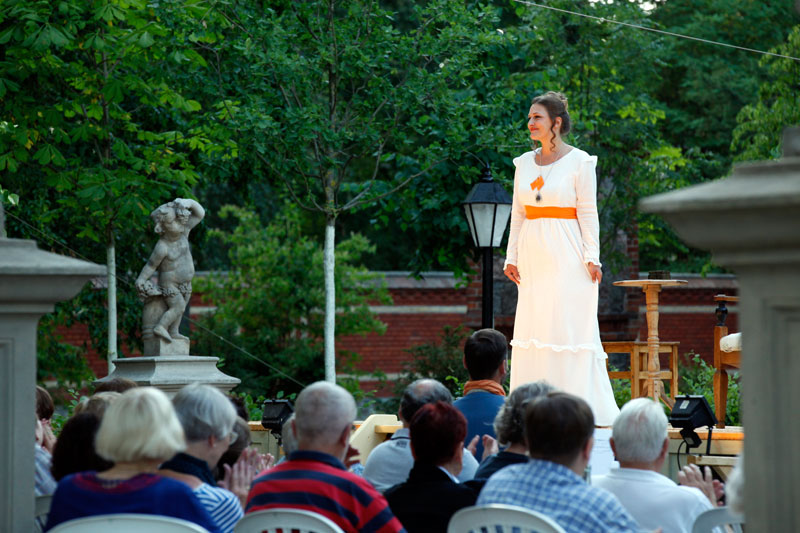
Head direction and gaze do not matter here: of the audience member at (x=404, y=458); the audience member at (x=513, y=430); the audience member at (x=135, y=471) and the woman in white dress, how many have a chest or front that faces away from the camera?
3

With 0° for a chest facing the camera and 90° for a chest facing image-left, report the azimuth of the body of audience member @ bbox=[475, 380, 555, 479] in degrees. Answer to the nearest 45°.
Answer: approximately 180°

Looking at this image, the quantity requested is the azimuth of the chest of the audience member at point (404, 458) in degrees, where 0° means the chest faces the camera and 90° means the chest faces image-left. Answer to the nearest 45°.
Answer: approximately 180°

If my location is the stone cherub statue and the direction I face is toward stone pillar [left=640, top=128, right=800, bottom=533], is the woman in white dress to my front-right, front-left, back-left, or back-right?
front-left

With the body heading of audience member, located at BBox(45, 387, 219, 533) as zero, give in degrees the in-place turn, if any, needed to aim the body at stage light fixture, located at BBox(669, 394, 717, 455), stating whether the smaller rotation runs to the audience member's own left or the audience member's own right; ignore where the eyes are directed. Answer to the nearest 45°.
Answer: approximately 45° to the audience member's own right

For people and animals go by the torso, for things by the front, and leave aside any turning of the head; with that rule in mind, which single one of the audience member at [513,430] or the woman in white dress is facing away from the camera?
the audience member

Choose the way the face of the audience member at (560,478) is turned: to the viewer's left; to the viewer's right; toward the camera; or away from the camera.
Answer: away from the camera

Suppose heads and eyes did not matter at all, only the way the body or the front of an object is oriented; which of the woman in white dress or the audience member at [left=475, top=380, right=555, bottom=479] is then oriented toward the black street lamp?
the audience member

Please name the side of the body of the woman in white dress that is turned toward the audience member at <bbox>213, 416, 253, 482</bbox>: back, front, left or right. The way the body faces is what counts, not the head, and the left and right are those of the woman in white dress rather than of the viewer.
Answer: front

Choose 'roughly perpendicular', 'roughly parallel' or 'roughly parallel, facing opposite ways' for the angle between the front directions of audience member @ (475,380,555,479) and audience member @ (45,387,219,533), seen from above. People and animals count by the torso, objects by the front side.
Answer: roughly parallel

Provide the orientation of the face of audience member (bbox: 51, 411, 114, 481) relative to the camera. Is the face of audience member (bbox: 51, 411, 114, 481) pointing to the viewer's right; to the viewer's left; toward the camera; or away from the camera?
away from the camera

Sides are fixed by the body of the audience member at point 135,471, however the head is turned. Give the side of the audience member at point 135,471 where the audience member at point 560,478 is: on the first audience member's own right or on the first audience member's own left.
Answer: on the first audience member's own right

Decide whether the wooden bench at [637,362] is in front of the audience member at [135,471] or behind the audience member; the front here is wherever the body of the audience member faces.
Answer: in front

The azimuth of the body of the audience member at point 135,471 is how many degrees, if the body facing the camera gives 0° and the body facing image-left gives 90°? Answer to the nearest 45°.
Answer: approximately 180°

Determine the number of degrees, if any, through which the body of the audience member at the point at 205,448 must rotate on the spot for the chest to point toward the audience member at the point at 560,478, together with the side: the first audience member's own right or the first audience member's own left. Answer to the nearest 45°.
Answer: approximately 90° to the first audience member's own right
